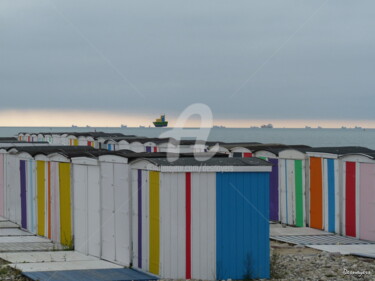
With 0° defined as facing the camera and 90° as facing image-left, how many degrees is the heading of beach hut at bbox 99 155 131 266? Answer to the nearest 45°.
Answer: approximately 45°

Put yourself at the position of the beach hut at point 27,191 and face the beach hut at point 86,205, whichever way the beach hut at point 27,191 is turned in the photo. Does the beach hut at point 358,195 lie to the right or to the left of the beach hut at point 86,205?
left

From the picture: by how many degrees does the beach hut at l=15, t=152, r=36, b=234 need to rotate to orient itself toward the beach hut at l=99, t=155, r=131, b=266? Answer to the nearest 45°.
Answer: approximately 45° to its left

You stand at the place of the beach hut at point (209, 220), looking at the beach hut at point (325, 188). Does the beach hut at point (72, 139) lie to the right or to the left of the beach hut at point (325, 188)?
left

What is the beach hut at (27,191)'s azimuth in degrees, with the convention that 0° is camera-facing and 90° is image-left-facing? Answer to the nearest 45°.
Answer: approximately 45°

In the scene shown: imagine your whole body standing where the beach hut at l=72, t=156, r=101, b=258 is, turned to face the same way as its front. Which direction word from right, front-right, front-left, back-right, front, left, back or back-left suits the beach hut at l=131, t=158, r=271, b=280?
left

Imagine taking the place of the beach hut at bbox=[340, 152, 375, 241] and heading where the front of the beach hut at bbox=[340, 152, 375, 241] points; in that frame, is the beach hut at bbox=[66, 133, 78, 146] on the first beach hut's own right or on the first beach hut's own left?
on the first beach hut's own right

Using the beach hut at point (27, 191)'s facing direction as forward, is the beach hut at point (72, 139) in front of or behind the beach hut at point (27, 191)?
behind

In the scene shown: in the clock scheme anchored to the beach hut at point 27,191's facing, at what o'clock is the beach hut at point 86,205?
the beach hut at point 86,205 is roughly at 10 o'clock from the beach hut at point 27,191.

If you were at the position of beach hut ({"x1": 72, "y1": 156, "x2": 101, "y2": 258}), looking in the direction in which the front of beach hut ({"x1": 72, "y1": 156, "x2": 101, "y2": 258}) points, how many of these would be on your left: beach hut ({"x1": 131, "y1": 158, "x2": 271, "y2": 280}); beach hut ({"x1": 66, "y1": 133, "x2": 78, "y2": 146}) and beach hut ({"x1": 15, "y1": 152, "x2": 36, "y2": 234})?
1
